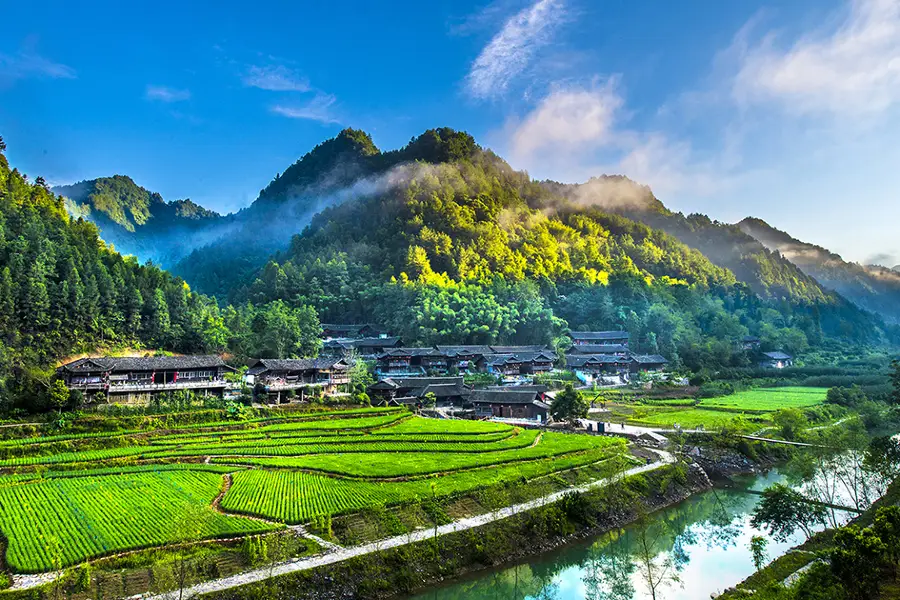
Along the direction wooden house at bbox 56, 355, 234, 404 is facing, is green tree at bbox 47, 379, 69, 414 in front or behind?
in front

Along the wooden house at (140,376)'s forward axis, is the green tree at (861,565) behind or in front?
in front

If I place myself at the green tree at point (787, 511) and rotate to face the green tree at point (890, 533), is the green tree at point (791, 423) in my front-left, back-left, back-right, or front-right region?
back-left

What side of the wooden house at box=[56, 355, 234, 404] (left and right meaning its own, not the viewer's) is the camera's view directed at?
front

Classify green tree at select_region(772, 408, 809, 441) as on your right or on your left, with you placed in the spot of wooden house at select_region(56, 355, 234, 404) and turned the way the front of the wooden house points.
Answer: on your left

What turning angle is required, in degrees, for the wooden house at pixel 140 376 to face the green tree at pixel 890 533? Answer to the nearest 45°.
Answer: approximately 45° to its left

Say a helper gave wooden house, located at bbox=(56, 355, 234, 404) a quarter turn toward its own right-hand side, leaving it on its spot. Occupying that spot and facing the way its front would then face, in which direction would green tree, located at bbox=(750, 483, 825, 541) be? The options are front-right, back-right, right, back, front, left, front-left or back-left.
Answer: back-left
